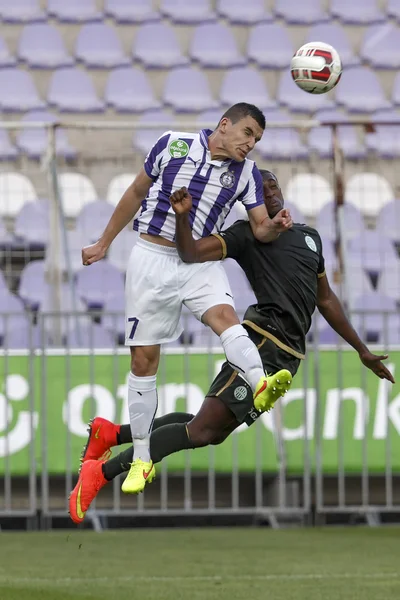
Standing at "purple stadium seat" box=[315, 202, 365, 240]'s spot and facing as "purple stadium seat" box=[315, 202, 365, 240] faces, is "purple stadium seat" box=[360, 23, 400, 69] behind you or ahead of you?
behind

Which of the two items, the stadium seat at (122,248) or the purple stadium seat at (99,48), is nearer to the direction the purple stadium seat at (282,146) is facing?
the stadium seat

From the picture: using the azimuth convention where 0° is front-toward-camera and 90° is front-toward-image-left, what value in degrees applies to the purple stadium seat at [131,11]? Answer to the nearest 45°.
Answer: approximately 0°

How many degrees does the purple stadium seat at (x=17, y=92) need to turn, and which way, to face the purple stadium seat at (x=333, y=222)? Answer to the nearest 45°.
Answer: approximately 45° to its left

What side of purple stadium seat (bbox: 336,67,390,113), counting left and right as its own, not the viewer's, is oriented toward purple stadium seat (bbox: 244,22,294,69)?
right

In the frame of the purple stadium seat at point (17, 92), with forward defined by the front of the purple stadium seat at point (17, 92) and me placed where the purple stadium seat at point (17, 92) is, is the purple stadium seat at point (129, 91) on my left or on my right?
on my left
